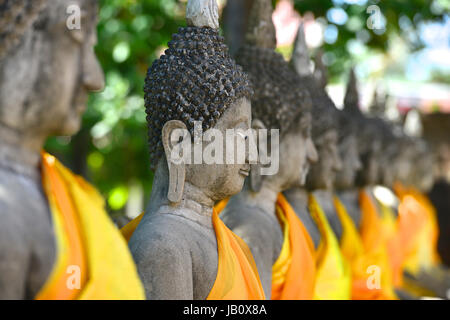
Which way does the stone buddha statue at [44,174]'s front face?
to the viewer's right

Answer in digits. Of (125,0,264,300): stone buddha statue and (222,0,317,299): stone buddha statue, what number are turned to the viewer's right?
2

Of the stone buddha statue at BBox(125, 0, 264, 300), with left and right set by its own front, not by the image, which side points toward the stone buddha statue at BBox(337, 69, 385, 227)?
left

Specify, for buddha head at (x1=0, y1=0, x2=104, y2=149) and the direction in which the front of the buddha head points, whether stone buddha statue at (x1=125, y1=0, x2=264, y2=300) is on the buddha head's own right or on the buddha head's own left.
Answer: on the buddha head's own left

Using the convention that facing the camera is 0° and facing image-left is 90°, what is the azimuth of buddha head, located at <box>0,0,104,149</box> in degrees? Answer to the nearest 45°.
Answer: approximately 270°

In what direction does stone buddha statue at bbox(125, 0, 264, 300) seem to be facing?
to the viewer's right

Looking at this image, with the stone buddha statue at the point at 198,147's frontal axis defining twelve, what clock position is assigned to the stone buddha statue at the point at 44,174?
the stone buddha statue at the point at 44,174 is roughly at 4 o'clock from the stone buddha statue at the point at 198,147.

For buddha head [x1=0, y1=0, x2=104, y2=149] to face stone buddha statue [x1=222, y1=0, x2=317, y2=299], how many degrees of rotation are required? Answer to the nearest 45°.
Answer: approximately 45° to its left

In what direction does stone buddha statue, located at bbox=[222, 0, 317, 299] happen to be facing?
to the viewer's right
